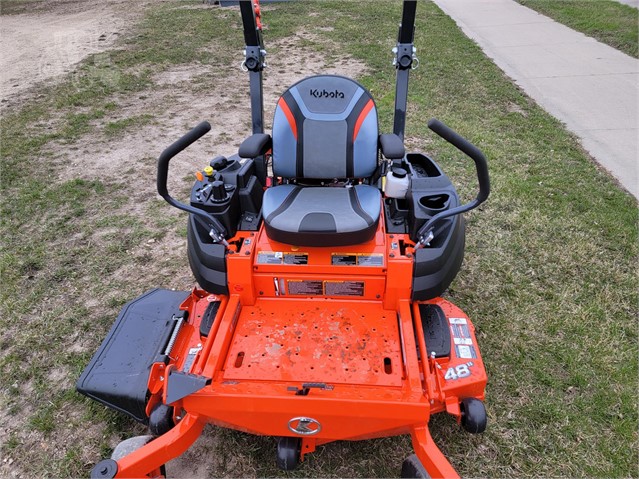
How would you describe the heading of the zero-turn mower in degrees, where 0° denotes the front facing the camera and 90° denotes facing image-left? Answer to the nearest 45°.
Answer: approximately 0°
